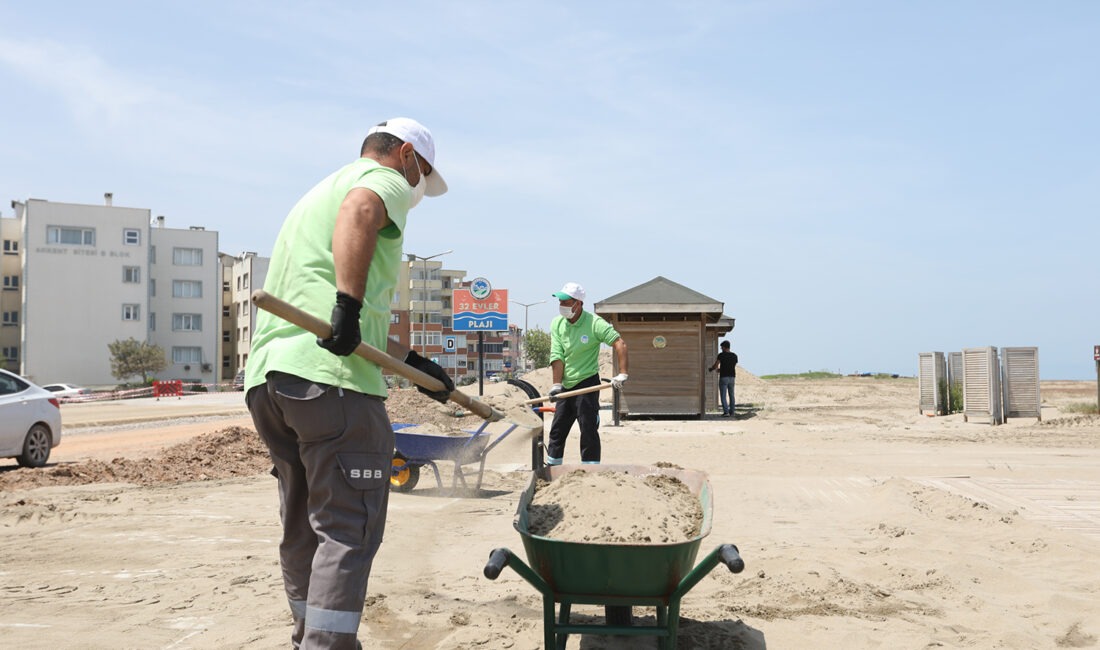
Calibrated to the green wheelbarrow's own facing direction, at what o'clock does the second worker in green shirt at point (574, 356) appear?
The second worker in green shirt is roughly at 12 o'clock from the green wheelbarrow.

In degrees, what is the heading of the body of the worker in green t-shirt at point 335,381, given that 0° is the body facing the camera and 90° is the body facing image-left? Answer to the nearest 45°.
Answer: approximately 225°

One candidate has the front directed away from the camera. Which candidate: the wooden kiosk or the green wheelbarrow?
the green wheelbarrow

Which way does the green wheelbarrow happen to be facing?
away from the camera

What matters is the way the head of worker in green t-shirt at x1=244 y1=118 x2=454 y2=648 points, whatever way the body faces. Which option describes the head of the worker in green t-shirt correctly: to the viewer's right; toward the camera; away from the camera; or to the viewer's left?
to the viewer's right

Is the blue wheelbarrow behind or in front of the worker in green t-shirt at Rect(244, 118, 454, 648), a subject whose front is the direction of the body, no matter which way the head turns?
in front

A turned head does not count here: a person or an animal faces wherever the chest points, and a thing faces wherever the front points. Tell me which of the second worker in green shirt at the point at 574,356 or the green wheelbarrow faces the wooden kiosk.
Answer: the green wheelbarrow

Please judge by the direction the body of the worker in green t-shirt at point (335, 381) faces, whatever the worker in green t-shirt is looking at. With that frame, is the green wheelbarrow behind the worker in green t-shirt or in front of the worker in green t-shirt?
in front

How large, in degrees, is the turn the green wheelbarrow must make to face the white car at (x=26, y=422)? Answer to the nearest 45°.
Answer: approximately 45° to its left

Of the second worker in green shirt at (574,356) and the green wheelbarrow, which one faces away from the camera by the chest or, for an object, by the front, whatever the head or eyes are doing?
the green wheelbarrow

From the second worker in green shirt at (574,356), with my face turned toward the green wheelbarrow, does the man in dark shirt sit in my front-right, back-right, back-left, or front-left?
back-left
